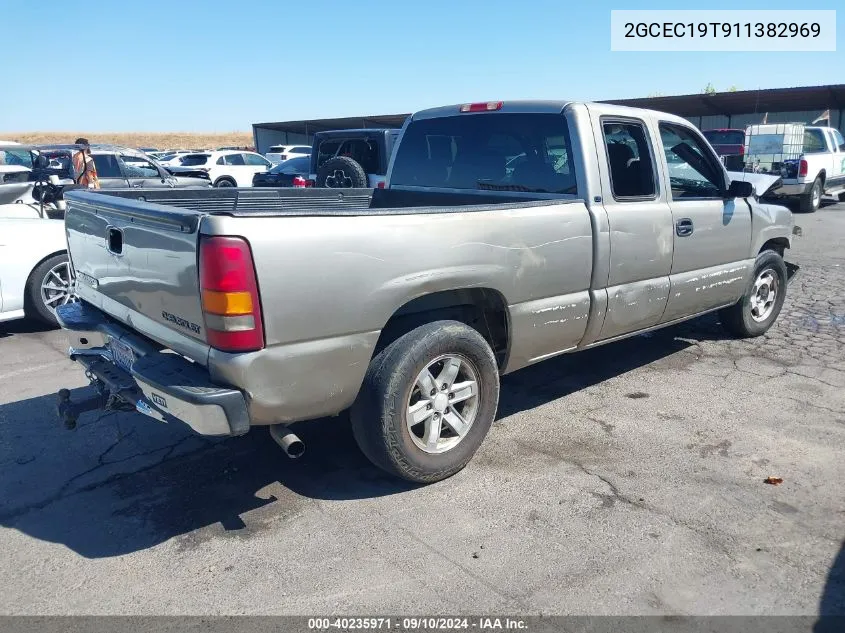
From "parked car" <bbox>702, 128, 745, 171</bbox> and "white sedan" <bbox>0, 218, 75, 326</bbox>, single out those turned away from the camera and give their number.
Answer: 1

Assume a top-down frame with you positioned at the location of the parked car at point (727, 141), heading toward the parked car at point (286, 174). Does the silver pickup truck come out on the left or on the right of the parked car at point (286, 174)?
left

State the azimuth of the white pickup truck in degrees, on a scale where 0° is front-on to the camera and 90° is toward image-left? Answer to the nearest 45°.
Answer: approximately 225°

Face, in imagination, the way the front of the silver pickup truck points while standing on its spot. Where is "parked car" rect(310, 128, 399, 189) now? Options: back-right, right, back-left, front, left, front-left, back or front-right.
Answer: front-left

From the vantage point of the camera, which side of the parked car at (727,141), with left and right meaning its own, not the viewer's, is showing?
back

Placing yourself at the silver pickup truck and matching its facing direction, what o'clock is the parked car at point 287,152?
The parked car is roughly at 10 o'clock from the silver pickup truck.

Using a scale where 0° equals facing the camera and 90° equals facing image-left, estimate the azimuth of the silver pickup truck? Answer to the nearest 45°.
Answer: approximately 225°

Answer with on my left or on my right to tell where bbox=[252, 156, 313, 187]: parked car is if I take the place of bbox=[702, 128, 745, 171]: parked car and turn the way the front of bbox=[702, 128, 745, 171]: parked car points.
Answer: on my left

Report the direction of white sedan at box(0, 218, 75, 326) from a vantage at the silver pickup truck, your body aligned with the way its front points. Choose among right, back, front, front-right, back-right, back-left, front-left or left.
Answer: left
